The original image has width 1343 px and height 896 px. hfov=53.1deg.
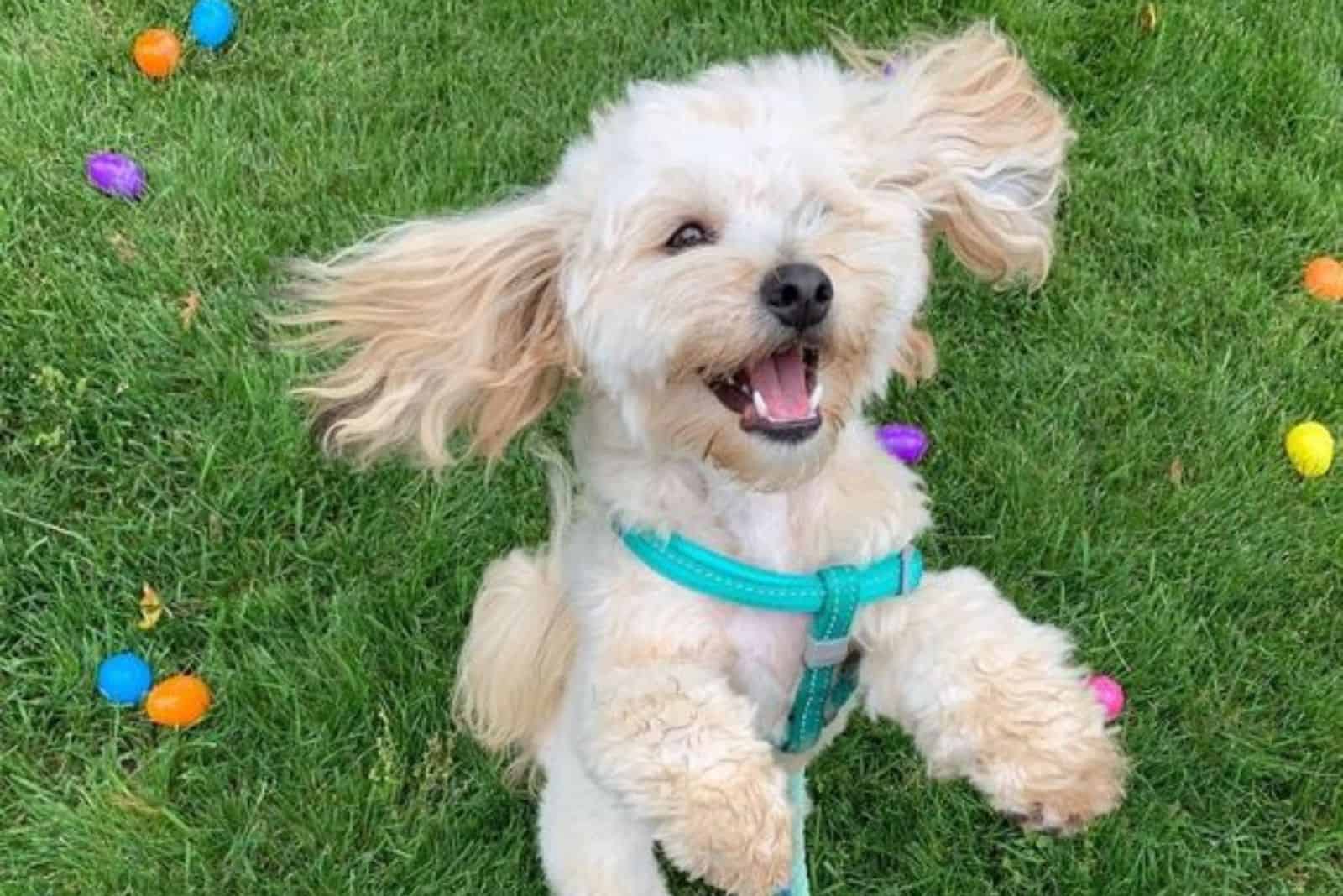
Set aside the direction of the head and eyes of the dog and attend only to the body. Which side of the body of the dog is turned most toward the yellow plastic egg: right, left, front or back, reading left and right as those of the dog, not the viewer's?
left

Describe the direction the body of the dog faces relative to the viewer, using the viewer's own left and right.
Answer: facing the viewer and to the right of the viewer

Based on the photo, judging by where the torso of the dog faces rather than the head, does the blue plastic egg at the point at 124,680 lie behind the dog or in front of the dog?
behind

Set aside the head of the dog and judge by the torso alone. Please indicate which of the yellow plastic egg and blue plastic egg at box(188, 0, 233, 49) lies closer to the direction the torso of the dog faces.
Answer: the yellow plastic egg

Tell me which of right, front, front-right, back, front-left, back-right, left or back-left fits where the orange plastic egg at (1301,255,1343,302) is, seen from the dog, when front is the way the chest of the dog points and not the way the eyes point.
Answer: left

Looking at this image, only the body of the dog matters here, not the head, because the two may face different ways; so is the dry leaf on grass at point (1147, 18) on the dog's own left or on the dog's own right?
on the dog's own left

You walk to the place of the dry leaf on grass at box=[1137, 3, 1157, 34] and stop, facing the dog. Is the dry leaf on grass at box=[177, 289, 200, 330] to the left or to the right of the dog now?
right

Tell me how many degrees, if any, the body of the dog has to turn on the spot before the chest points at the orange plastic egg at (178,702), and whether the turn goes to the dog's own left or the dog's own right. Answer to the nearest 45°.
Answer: approximately 135° to the dog's own right

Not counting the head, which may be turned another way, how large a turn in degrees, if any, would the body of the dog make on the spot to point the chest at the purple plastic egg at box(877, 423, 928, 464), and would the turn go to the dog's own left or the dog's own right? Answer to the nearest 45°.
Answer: approximately 90° to the dog's own left
